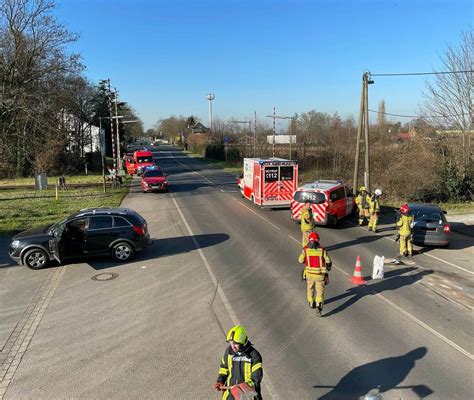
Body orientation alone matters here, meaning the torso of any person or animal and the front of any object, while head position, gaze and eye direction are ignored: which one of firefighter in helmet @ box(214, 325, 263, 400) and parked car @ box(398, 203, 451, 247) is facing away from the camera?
the parked car

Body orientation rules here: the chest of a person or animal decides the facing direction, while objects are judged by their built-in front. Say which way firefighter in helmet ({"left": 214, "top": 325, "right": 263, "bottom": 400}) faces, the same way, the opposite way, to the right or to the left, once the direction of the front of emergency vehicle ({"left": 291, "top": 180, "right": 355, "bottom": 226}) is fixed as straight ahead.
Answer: the opposite way

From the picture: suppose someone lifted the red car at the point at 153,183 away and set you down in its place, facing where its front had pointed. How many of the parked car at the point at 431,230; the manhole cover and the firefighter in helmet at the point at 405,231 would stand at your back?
0

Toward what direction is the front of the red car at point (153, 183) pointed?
toward the camera

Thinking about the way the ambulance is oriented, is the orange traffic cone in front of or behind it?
behind

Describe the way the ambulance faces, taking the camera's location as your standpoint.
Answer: facing away from the viewer and to the left of the viewer

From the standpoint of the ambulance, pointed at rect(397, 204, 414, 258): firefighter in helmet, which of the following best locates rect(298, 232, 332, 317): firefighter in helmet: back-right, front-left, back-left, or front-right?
front-right

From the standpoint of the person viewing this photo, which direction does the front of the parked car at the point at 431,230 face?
facing away from the viewer

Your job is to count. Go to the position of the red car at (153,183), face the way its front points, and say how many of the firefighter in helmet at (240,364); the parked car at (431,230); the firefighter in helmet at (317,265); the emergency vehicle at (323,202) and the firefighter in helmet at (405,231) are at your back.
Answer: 0

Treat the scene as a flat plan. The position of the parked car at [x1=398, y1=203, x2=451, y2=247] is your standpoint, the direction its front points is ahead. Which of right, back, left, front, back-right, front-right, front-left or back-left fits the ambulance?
front-left

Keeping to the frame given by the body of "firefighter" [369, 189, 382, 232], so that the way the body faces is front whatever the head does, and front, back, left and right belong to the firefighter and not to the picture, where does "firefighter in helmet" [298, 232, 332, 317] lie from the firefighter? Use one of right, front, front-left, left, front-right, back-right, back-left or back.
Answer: right

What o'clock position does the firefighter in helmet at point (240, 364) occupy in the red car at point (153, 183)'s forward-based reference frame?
The firefighter in helmet is roughly at 12 o'clock from the red car.

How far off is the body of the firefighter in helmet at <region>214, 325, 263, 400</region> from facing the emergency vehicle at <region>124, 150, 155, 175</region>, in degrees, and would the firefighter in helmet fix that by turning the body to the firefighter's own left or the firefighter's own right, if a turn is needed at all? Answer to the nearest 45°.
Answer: approximately 135° to the firefighter's own right
